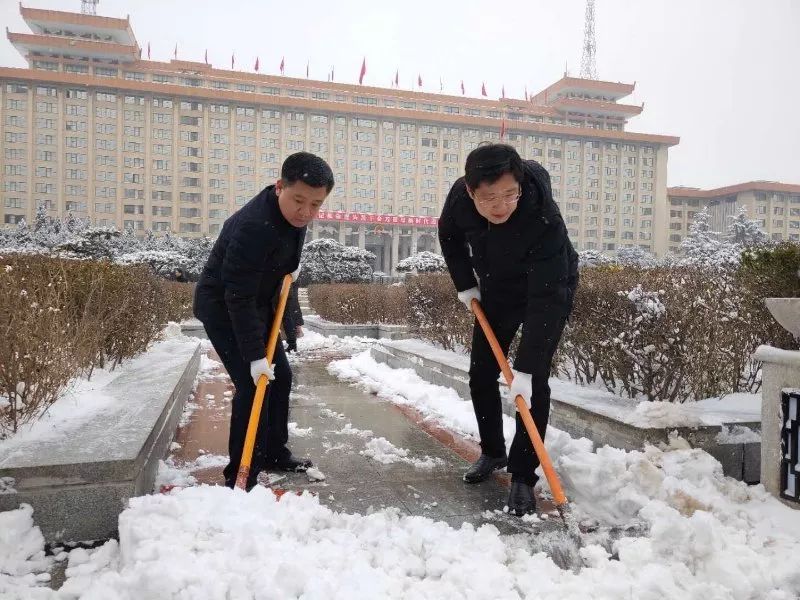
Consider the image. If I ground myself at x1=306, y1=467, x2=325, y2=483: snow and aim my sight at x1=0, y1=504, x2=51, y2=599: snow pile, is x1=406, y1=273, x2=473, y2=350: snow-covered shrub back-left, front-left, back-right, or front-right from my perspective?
back-right

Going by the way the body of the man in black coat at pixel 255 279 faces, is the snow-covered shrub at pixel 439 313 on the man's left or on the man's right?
on the man's left

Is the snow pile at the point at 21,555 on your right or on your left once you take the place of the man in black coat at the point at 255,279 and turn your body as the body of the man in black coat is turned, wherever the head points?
on your right

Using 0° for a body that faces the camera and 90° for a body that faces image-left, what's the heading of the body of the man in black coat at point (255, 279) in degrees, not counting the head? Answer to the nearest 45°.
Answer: approximately 315°

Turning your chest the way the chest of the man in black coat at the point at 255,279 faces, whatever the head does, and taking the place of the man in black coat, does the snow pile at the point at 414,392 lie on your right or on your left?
on your left

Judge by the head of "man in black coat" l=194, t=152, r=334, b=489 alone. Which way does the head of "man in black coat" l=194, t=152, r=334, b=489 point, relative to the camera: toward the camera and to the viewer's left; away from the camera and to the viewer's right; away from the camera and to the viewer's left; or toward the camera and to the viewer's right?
toward the camera and to the viewer's right

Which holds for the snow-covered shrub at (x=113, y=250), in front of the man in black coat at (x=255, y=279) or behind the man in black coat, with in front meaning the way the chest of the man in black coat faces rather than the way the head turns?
behind

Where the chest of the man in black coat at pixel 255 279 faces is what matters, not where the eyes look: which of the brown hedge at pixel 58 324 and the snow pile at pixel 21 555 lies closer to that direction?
the snow pile

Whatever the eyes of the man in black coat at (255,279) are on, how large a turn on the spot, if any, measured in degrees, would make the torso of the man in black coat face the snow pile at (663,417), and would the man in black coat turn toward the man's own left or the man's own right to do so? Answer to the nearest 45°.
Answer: approximately 45° to the man's own left

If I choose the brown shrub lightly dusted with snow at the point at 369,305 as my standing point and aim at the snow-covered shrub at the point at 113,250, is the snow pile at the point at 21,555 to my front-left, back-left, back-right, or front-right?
back-left
